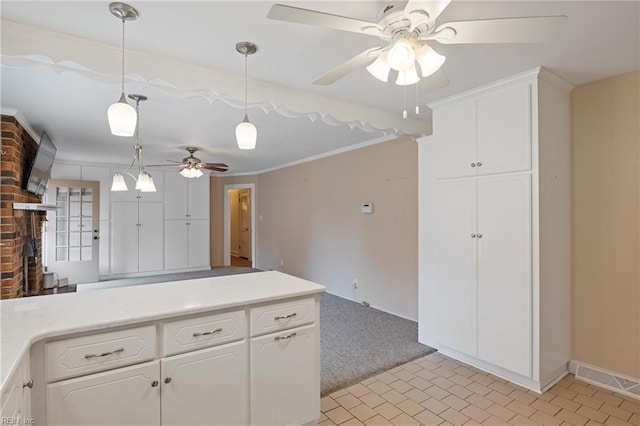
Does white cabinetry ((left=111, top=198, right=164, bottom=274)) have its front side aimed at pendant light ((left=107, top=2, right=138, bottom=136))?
yes

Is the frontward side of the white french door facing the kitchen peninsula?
yes

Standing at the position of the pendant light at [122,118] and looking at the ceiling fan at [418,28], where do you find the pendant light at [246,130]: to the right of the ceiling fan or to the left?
left

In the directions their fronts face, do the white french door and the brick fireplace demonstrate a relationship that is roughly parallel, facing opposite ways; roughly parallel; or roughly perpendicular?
roughly perpendicular

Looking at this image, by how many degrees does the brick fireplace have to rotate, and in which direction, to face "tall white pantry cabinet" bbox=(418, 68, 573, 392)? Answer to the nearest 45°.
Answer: approximately 45° to its right

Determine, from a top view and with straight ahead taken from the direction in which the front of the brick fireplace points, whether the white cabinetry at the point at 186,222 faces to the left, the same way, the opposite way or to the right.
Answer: to the right

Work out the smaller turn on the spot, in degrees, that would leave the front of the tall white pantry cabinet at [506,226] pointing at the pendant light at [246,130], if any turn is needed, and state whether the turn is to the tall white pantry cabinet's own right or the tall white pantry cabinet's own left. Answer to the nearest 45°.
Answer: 0° — it already faces it

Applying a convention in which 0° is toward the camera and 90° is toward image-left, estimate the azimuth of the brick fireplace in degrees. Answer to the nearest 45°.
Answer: approximately 270°

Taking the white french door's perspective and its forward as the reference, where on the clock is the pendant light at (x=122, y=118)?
The pendant light is roughly at 12 o'clock from the white french door.

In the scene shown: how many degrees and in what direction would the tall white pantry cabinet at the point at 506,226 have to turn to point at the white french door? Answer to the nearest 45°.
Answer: approximately 45° to its right

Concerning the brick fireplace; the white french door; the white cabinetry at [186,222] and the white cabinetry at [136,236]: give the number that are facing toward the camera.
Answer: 3

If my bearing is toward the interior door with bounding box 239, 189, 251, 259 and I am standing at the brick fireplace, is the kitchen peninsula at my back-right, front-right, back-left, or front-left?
back-right
